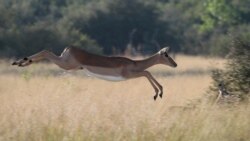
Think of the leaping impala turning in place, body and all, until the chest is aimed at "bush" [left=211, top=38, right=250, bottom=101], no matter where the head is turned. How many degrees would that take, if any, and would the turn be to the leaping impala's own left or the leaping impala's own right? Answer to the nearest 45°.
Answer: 0° — it already faces it

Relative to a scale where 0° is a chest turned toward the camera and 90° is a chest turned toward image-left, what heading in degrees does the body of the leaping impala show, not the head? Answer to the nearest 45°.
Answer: approximately 270°
